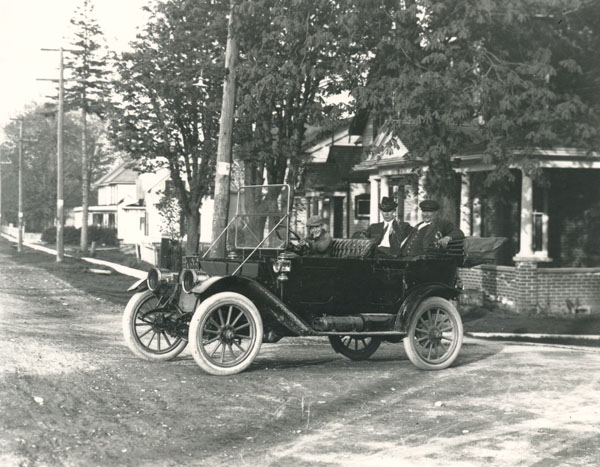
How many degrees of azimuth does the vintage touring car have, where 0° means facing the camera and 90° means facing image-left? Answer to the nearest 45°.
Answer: approximately 45°

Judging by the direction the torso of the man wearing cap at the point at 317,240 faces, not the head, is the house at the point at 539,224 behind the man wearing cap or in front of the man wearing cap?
behind

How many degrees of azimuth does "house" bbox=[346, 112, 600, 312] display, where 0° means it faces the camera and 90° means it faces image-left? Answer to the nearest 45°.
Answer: approximately 45°

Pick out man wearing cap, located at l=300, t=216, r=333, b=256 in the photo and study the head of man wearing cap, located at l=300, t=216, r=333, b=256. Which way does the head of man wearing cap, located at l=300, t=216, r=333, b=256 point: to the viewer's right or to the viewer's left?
to the viewer's left

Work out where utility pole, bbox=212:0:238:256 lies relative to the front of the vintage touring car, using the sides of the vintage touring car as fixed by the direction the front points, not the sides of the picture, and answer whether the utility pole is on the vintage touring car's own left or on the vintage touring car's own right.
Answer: on the vintage touring car's own right

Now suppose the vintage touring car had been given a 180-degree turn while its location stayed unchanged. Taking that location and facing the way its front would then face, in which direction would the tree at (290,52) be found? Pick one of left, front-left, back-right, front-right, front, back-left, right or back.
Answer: front-left

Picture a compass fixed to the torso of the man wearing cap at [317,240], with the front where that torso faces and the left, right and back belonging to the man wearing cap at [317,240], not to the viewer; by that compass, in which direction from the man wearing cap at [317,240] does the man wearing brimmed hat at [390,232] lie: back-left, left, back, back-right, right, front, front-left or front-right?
back

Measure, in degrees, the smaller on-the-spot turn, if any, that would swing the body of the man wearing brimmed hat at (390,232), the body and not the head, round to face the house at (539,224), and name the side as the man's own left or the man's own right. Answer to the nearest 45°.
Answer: approximately 135° to the man's own right
